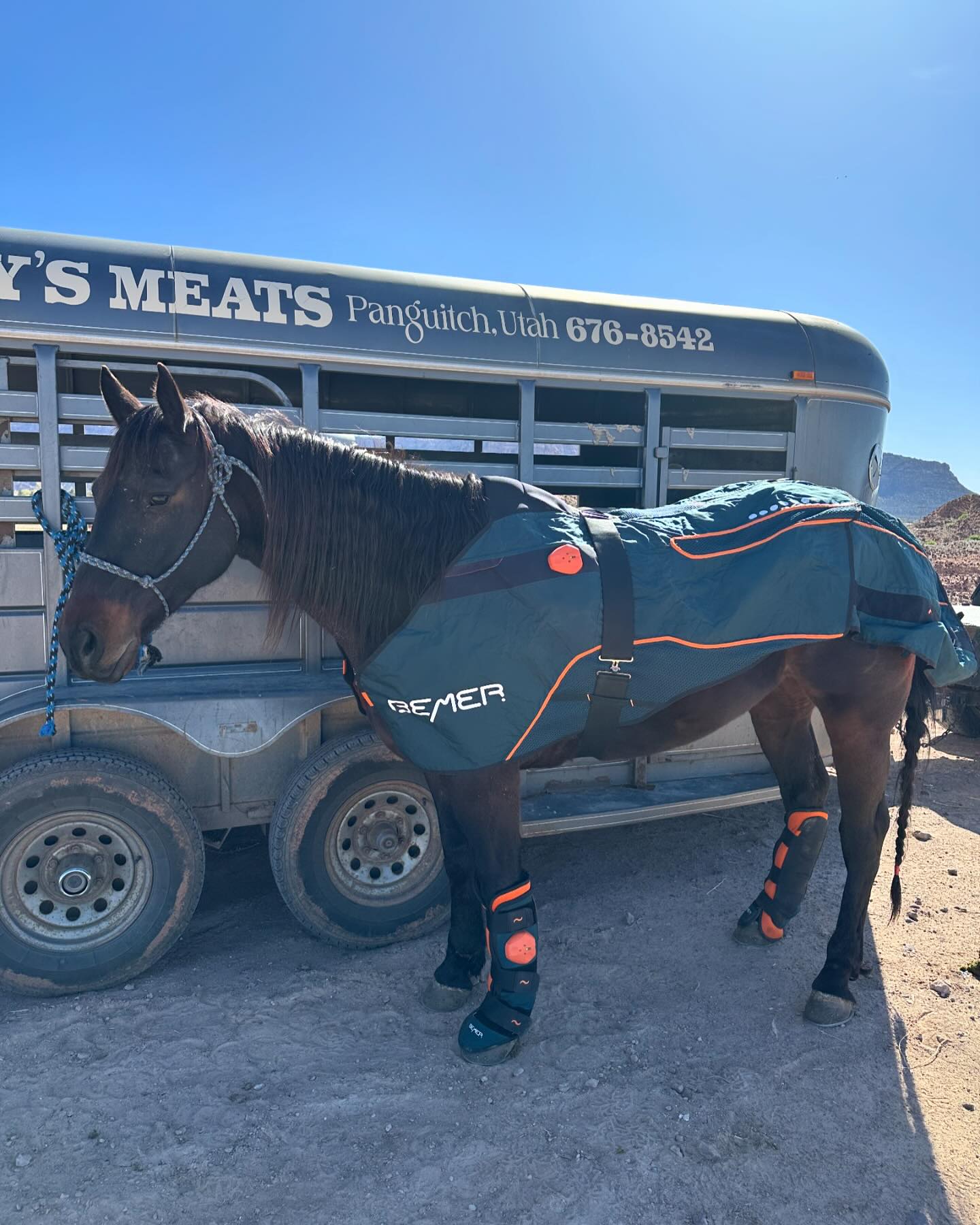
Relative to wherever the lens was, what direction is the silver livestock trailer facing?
facing to the right of the viewer
